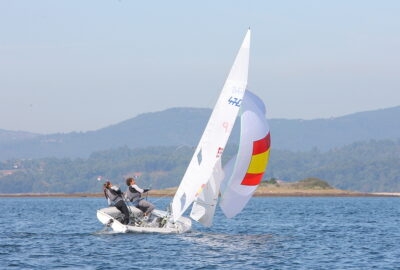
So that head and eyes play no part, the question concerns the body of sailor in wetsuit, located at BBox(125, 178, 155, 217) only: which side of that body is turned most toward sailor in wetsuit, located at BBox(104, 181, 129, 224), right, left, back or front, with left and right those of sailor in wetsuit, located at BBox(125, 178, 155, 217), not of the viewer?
back

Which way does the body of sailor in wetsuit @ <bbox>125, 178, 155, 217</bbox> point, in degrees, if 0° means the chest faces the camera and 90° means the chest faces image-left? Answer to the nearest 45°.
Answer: approximately 270°

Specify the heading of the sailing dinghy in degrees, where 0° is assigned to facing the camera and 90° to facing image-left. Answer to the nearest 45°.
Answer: approximately 225°

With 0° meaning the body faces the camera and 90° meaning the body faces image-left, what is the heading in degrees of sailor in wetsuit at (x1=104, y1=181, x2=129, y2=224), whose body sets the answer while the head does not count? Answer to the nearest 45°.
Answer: approximately 270°

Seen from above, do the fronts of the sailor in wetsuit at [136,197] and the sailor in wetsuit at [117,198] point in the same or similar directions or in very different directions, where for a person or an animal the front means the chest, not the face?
same or similar directions

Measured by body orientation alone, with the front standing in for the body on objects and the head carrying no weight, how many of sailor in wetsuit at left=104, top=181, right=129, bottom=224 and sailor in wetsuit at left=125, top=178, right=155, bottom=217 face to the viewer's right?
2
